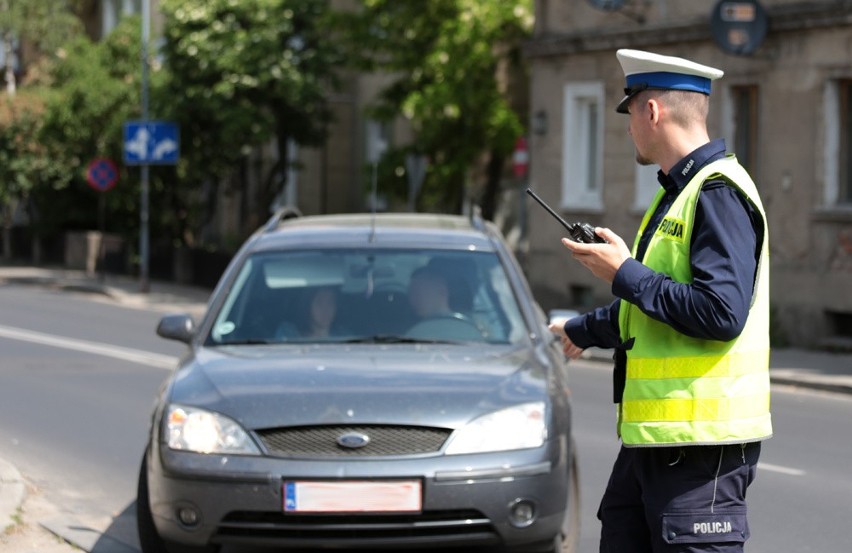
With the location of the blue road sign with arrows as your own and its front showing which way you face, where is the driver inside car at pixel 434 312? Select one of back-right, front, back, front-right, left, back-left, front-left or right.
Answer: front

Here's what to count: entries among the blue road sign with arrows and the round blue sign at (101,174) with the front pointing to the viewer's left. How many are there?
0

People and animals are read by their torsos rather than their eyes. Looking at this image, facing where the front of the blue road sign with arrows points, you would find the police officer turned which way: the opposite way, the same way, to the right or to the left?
to the right

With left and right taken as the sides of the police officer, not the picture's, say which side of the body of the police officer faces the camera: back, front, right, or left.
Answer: left

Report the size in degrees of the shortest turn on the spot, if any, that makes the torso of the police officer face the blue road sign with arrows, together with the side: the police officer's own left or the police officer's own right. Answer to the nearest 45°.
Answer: approximately 90° to the police officer's own right

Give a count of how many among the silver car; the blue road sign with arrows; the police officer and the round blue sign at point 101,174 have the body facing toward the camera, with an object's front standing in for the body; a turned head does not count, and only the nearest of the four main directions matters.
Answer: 3

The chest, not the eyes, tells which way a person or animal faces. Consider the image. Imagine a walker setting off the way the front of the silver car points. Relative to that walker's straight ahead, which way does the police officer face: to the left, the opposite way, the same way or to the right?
to the right

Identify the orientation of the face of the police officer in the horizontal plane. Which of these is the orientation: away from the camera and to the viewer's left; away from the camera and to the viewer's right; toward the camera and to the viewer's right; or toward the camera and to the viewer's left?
away from the camera and to the viewer's left

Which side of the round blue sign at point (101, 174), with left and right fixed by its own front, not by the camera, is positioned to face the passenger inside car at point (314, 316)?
front

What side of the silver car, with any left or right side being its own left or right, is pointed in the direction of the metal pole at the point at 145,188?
back

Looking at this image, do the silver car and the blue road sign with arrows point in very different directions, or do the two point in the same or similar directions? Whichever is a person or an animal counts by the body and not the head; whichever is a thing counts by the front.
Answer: same or similar directions

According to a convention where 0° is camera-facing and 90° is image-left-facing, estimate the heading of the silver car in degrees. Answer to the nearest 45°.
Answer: approximately 0°

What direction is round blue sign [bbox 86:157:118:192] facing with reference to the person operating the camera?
facing the viewer

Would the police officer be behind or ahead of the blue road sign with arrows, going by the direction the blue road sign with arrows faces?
ahead

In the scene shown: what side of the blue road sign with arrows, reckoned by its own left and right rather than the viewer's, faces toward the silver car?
front
